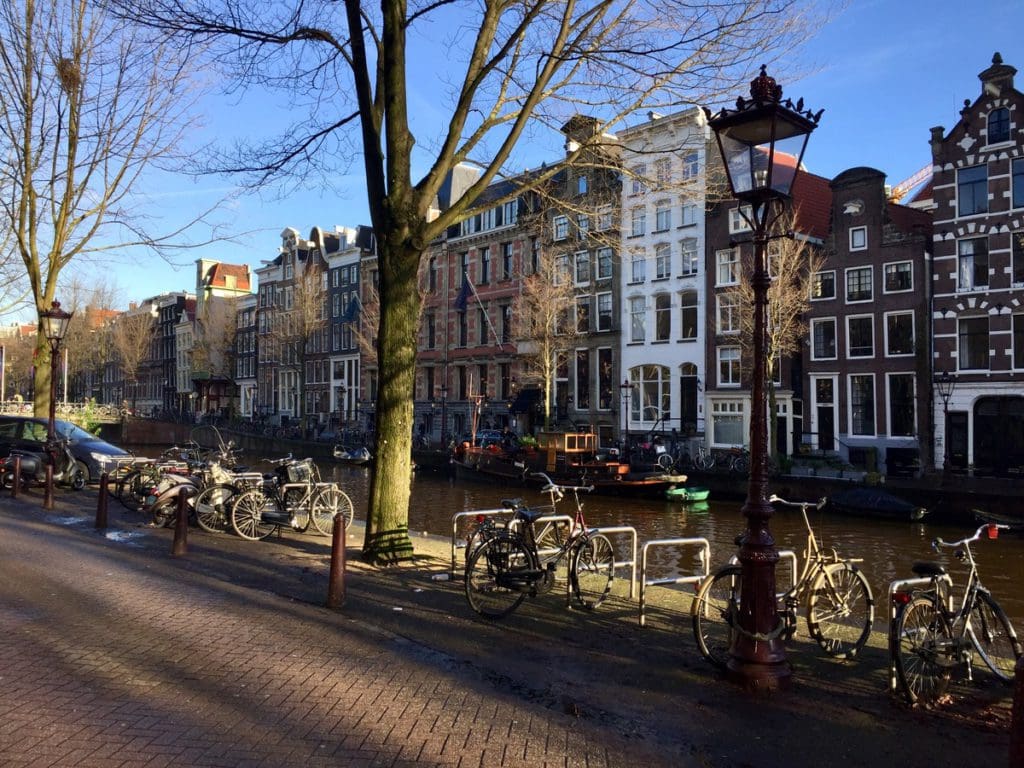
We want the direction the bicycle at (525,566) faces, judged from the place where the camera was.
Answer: facing away from the viewer and to the right of the viewer

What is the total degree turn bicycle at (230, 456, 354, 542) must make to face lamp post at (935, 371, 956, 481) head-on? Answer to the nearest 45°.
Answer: approximately 45° to its left

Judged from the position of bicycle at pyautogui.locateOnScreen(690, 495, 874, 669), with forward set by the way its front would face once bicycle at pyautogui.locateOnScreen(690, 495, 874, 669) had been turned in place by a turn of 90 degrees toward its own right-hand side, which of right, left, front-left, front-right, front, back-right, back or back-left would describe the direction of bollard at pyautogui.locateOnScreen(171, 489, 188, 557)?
back-right

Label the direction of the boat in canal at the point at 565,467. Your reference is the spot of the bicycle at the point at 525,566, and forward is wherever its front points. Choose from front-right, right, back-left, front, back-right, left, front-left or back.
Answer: front-left

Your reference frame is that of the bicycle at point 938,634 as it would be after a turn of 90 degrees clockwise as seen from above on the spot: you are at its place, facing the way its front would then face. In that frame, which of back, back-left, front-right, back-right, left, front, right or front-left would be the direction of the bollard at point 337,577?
back-right

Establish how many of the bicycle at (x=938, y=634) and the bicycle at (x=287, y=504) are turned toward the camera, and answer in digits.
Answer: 0

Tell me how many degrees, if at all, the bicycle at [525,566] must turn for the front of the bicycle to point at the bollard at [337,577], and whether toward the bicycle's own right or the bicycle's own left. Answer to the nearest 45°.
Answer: approximately 135° to the bicycle's own left

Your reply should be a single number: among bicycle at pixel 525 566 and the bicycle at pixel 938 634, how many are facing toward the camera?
0

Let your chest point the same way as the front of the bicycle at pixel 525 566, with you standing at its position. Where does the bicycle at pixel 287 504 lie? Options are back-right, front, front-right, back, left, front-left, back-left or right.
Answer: left

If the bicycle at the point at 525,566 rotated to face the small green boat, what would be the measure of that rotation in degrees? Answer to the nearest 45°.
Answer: approximately 45° to its left

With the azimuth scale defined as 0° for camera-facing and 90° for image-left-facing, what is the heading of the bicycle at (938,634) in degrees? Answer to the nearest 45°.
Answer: approximately 225°

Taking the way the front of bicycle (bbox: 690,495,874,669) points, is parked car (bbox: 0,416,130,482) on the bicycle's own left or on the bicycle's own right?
on the bicycle's own left
